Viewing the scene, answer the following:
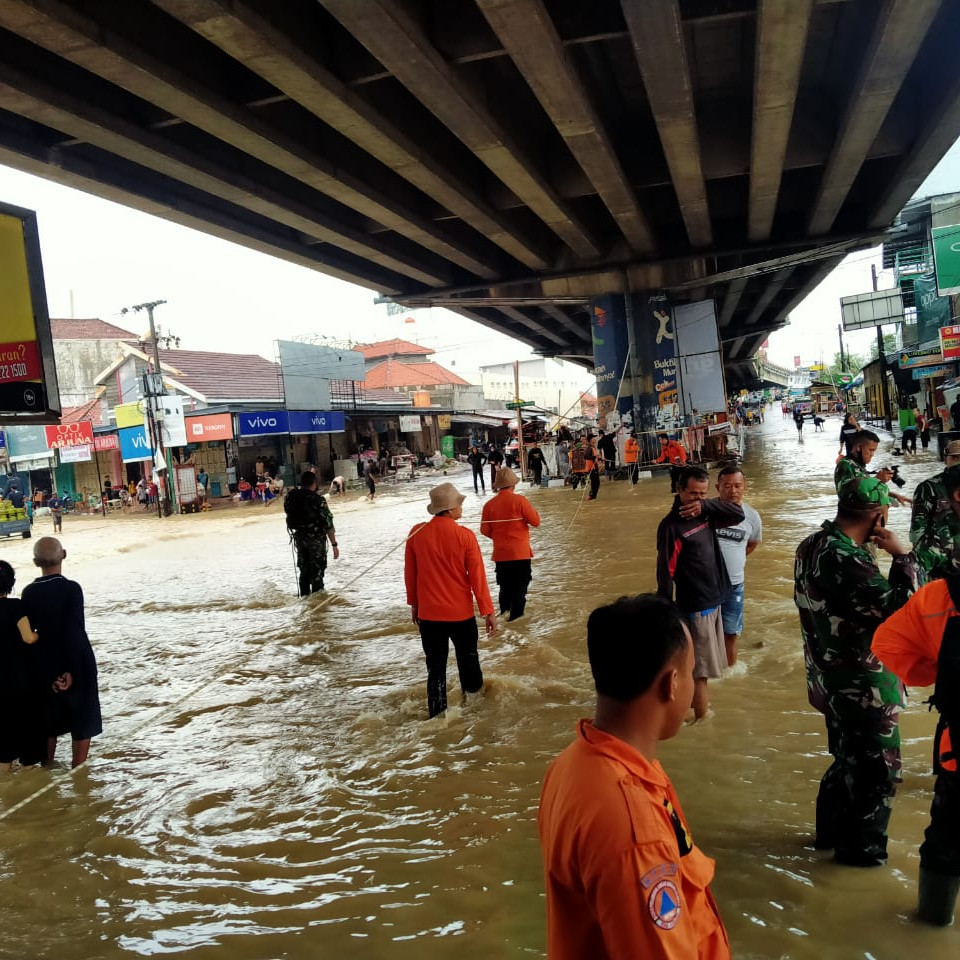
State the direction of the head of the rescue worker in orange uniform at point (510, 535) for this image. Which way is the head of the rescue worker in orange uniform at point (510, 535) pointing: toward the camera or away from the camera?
away from the camera

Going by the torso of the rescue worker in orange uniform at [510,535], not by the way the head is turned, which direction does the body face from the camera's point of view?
away from the camera

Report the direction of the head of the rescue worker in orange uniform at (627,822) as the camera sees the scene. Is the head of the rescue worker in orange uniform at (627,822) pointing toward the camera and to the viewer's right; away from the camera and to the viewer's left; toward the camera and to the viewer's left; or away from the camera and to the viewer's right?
away from the camera and to the viewer's right

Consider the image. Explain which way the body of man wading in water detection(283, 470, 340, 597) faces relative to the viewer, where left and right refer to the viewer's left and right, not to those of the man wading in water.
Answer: facing away from the viewer

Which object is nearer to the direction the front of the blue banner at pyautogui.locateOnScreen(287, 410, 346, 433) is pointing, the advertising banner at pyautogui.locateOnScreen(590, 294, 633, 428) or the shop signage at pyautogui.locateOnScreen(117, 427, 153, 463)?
the advertising banner
